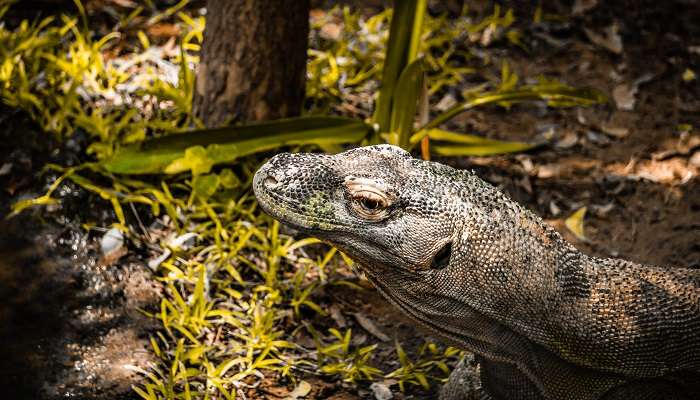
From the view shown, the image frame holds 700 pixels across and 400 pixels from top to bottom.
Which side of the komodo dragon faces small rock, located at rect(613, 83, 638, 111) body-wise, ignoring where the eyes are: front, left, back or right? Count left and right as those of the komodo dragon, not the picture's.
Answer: right

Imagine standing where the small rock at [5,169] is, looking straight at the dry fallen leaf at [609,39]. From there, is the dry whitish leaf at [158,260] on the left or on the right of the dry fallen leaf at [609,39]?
right

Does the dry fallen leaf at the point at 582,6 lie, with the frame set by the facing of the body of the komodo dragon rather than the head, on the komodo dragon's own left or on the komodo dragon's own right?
on the komodo dragon's own right

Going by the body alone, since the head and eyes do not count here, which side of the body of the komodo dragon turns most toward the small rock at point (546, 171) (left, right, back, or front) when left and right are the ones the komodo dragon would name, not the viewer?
right

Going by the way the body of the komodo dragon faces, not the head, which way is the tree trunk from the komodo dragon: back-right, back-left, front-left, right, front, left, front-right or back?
front-right

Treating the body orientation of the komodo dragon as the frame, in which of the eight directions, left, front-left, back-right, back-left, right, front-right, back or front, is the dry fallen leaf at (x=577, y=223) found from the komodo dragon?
right

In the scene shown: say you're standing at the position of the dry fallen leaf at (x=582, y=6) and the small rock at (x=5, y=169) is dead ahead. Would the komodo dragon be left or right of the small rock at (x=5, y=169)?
left

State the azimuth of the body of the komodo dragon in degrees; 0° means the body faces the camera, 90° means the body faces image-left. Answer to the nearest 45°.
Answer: approximately 90°

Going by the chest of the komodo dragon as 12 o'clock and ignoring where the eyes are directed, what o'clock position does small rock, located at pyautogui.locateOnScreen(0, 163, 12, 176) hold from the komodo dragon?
The small rock is roughly at 1 o'clock from the komodo dragon.

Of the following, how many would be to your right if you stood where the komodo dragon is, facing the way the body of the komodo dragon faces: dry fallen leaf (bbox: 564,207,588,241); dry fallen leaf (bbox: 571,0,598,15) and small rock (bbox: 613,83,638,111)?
3

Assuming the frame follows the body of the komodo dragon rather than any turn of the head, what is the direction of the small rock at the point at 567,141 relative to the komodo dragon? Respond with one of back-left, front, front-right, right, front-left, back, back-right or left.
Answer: right
